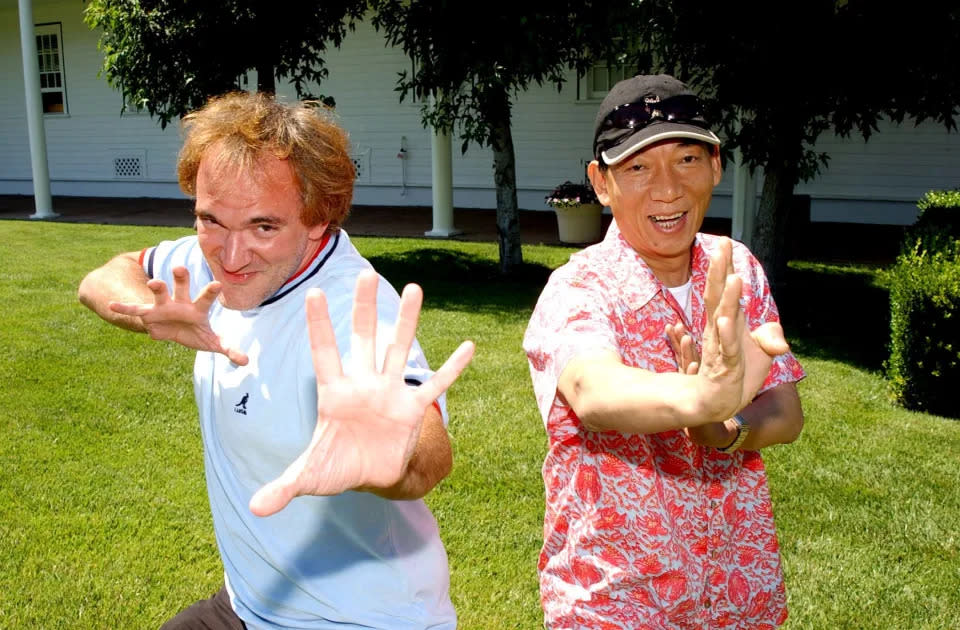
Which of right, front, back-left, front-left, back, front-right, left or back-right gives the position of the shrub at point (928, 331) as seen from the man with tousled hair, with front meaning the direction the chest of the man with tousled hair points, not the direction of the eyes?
back

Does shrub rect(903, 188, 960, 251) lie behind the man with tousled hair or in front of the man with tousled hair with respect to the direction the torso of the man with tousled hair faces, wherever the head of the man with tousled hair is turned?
behind

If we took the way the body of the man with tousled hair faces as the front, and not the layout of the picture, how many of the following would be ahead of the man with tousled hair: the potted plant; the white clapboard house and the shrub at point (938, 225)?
0

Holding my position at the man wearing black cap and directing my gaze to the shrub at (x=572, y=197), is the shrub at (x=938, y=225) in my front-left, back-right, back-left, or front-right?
front-right

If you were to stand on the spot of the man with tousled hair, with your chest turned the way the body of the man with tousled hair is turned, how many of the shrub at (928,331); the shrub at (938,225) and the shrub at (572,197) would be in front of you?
0

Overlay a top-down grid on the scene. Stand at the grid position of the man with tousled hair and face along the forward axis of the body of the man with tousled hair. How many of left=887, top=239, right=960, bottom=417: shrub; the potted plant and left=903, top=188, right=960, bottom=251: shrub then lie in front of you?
0

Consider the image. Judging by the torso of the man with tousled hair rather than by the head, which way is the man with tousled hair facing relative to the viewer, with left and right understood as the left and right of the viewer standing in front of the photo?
facing the viewer and to the left of the viewer

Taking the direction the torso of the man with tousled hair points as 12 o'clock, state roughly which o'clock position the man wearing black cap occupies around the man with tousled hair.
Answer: The man wearing black cap is roughly at 8 o'clock from the man with tousled hair.

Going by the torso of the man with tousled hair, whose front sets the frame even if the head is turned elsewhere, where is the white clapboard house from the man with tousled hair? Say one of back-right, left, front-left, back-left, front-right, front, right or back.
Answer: back-right

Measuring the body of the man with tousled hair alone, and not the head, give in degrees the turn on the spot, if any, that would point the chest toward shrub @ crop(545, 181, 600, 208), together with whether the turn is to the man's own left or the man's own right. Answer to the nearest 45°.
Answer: approximately 135° to the man's own right
